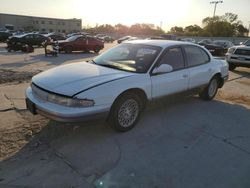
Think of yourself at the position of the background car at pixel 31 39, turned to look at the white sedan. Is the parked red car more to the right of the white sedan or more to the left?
left

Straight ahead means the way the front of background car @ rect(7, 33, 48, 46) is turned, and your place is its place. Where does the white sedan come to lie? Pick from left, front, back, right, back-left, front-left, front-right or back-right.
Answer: left

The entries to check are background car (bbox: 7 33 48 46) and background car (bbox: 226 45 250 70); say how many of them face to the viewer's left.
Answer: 1

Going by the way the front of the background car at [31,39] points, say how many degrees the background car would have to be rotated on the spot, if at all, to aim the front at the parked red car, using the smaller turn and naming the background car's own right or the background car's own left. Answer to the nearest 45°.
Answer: approximately 135° to the background car's own left

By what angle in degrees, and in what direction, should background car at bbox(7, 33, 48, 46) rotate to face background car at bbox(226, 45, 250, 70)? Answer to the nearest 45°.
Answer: approximately 135° to its left

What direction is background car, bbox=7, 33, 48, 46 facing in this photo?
to the viewer's left

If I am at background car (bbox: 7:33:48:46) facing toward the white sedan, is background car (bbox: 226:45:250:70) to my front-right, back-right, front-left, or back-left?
front-left

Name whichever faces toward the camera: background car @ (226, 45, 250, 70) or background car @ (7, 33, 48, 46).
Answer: background car @ (226, 45, 250, 70)

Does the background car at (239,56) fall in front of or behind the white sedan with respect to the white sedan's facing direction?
behind

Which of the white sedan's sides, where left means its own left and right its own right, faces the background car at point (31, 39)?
right

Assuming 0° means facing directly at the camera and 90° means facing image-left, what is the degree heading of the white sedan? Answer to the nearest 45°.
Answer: approximately 45°

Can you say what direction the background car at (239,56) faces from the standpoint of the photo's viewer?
facing the viewer
